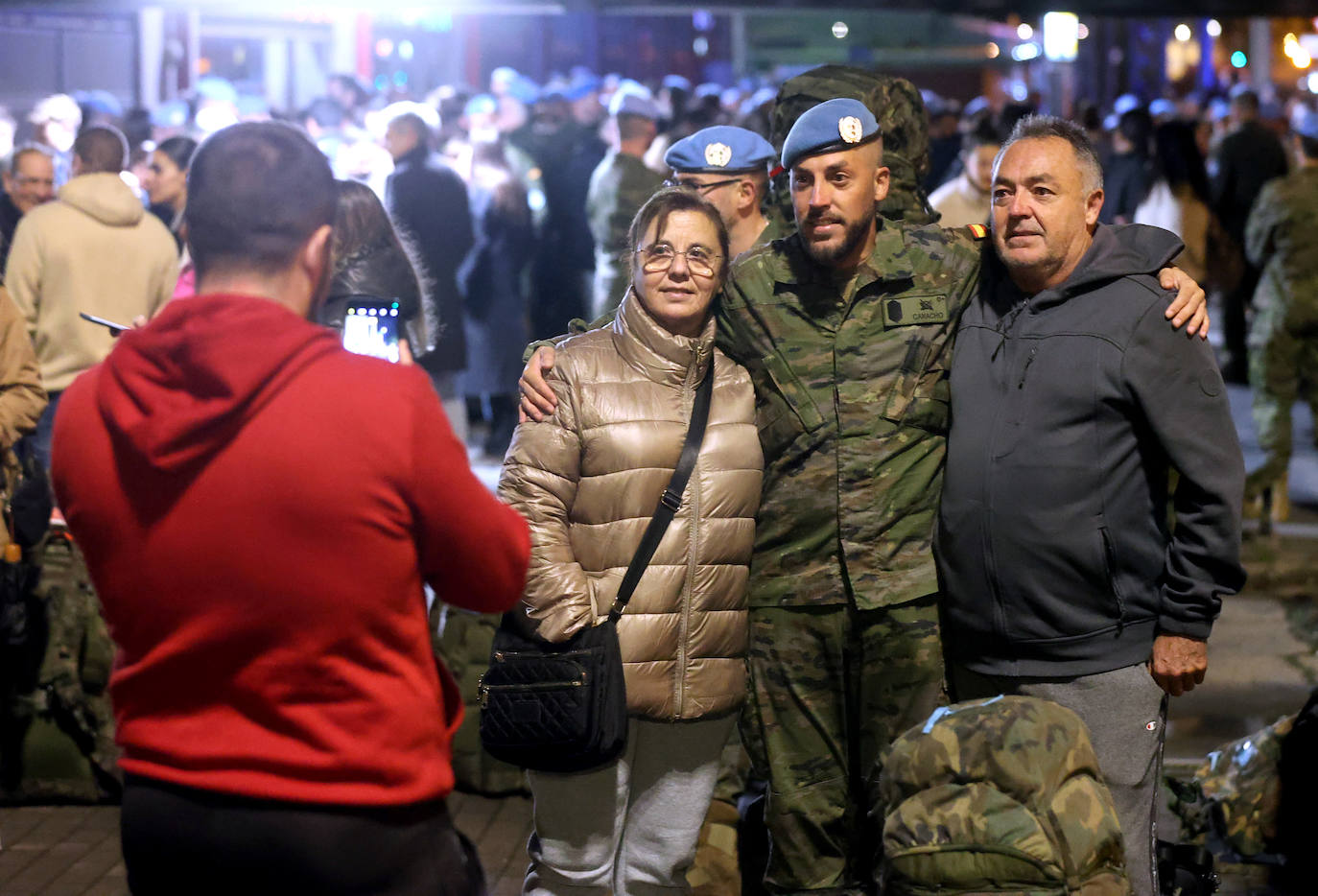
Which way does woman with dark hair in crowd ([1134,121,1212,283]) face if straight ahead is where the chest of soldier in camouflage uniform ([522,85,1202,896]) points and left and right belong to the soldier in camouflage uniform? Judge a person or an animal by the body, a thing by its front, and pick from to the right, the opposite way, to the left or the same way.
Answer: the opposite way

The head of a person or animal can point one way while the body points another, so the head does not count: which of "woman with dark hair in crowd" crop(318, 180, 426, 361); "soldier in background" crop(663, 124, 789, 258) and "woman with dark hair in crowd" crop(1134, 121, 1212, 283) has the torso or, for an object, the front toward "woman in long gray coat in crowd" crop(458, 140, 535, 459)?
"woman with dark hair in crowd" crop(318, 180, 426, 361)

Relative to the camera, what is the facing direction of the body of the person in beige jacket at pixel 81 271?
away from the camera

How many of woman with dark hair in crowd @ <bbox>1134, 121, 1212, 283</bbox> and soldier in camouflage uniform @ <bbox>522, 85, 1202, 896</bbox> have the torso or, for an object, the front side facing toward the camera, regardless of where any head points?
1

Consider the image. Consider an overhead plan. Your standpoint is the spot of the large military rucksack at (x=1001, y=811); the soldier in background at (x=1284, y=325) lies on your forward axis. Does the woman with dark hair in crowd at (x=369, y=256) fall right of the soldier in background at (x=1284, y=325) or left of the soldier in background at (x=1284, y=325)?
left

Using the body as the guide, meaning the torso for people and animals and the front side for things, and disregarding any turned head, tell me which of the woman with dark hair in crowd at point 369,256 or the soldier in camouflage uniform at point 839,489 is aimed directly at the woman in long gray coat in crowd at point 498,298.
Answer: the woman with dark hair in crowd at point 369,256

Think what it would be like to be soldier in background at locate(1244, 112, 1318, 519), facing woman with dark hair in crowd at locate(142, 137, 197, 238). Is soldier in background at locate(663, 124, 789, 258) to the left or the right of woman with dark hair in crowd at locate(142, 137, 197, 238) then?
left

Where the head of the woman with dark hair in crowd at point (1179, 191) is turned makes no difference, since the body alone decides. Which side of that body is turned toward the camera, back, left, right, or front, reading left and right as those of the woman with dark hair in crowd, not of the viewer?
back

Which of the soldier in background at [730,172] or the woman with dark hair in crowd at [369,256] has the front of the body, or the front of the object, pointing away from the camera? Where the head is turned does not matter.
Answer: the woman with dark hair in crowd

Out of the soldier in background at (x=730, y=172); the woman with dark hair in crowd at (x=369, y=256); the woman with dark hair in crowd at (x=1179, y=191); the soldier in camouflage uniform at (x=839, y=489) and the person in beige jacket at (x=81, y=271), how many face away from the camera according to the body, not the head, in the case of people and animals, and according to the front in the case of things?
3

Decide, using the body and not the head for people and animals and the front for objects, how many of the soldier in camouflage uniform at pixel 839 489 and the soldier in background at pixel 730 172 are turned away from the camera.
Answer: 0

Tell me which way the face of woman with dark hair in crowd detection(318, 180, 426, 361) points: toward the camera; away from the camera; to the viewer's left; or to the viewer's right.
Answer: away from the camera

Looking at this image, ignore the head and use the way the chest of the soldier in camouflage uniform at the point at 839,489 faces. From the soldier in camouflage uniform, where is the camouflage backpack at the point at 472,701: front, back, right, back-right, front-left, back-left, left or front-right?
back-right

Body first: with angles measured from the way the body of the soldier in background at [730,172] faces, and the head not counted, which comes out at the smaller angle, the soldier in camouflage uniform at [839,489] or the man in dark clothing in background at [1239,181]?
the soldier in camouflage uniform

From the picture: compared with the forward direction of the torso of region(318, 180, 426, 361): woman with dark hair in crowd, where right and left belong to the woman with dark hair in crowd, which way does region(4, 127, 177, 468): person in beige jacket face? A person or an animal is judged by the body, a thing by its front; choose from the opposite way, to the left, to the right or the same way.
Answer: the same way

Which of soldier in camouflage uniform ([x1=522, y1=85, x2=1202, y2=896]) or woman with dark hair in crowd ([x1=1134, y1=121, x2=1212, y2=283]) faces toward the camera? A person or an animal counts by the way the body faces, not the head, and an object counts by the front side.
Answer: the soldier in camouflage uniform

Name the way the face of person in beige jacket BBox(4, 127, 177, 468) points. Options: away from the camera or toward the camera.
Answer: away from the camera

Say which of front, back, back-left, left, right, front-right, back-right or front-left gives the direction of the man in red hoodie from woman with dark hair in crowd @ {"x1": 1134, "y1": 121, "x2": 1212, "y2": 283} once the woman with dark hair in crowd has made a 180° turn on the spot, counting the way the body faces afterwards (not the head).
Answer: front

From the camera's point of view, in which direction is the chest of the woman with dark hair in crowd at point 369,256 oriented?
away from the camera
